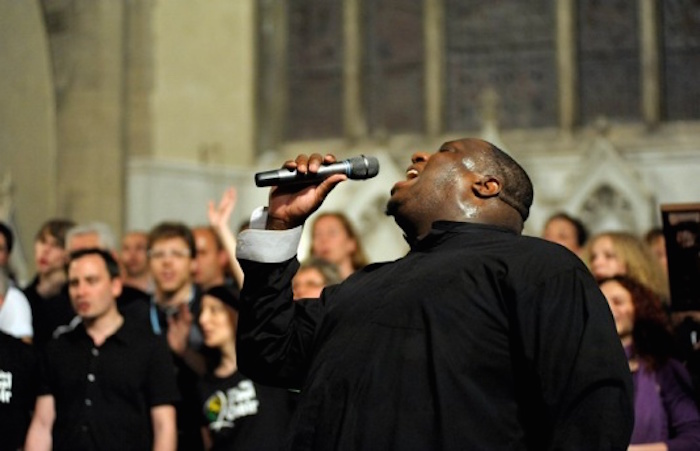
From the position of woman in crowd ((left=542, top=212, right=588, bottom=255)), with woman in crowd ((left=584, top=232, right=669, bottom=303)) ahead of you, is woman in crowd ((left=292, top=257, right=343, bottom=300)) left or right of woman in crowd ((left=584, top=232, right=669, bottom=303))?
right

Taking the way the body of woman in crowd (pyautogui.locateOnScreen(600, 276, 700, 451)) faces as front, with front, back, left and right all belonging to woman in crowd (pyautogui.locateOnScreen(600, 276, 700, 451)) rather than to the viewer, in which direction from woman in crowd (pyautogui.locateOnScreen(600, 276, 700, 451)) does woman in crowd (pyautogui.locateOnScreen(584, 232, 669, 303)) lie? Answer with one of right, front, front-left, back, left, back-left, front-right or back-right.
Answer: back-right

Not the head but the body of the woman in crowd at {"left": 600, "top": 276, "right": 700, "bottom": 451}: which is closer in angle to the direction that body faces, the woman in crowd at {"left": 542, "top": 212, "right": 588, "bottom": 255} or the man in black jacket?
the man in black jacket

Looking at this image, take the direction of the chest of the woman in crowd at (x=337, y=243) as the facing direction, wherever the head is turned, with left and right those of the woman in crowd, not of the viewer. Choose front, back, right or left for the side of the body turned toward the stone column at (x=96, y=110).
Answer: right

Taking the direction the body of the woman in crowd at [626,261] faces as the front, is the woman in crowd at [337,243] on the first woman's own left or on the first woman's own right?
on the first woman's own right

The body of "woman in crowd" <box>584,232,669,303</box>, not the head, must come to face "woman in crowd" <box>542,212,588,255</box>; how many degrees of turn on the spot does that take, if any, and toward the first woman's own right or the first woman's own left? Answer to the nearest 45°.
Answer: approximately 135° to the first woman's own right

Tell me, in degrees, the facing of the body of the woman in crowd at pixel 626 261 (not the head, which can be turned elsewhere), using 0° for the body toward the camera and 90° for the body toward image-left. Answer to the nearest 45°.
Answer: approximately 45°
